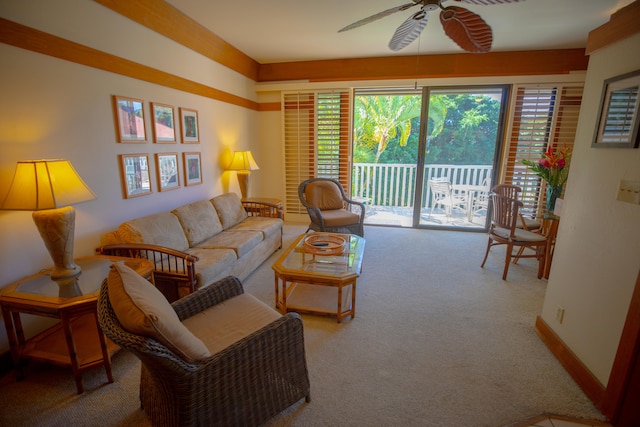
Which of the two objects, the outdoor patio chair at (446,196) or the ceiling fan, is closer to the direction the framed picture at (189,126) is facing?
the ceiling fan

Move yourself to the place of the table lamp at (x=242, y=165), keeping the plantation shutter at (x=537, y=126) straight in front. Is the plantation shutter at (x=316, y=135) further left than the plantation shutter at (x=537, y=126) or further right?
left

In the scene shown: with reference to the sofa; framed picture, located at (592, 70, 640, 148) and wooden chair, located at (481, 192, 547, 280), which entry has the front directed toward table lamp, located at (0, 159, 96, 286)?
the framed picture

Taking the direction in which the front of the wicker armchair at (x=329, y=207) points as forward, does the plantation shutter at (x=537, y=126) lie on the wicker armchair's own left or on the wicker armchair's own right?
on the wicker armchair's own left

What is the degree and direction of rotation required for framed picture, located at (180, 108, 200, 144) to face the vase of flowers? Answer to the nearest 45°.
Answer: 0° — it already faces it

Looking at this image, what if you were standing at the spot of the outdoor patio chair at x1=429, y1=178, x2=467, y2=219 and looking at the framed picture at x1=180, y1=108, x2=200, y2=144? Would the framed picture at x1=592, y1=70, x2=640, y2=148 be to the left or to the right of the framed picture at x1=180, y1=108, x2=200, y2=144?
left
